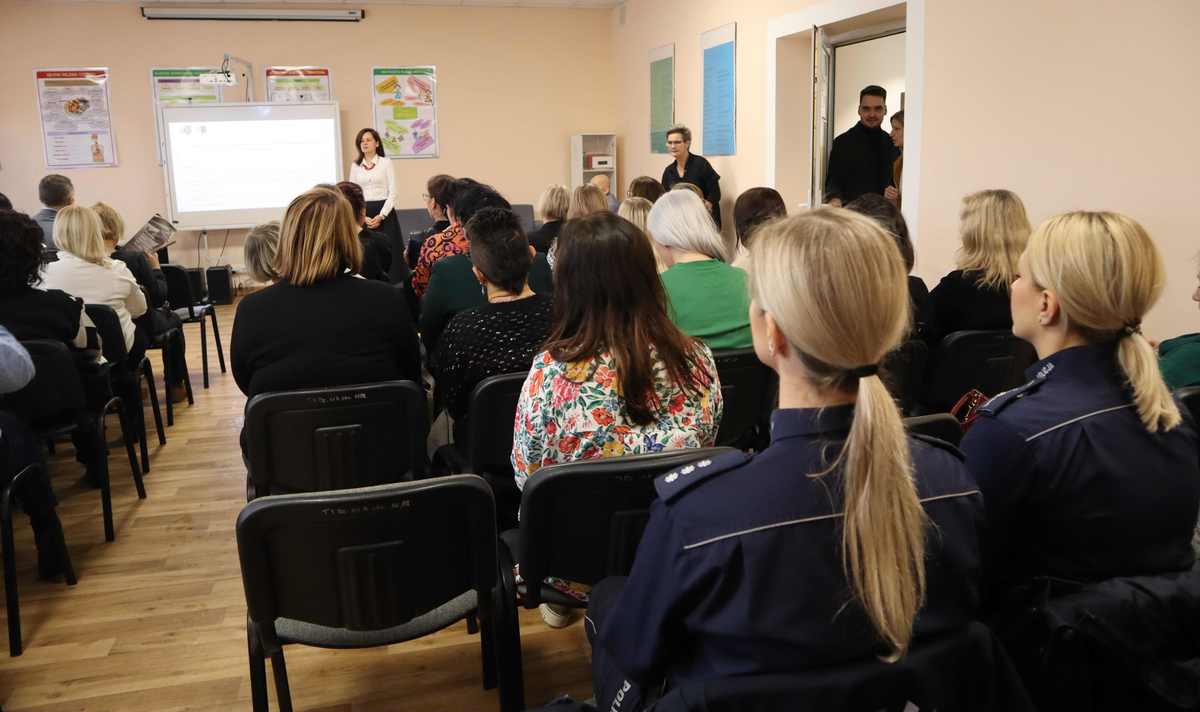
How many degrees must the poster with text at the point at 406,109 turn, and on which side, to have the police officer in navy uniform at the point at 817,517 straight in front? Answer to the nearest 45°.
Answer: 0° — it already faces them

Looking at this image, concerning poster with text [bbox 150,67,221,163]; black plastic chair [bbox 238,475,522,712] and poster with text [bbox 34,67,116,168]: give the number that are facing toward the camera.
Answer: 2

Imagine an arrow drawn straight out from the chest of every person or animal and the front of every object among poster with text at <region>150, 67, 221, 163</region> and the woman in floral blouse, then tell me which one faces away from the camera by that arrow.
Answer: the woman in floral blouse

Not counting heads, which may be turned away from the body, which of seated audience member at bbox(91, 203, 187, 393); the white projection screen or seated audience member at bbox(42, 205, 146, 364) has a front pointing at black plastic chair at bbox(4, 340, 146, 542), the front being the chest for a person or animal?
the white projection screen

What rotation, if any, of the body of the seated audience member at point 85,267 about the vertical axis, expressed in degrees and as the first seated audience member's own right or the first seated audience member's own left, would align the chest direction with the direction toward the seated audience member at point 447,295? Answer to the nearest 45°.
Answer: approximately 90° to the first seated audience member's own right

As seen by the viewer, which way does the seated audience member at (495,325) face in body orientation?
away from the camera

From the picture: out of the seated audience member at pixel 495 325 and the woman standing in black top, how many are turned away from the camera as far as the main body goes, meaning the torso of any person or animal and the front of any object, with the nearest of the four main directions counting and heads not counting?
1

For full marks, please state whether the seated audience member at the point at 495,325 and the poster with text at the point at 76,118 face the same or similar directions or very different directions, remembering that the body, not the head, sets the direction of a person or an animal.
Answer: very different directions

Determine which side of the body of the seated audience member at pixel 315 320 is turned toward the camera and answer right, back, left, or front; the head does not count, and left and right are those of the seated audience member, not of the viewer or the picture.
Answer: back

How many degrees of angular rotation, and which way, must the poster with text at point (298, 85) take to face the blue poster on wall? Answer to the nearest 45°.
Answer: approximately 45° to its left

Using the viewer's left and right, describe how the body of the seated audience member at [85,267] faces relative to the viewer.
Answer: facing away from the viewer and to the right of the viewer
